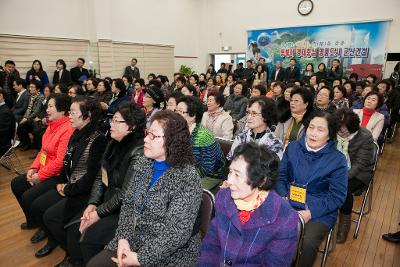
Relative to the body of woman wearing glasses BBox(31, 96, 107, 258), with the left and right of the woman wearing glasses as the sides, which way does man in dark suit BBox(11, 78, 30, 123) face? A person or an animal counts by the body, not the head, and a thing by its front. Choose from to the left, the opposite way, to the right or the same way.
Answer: the same way

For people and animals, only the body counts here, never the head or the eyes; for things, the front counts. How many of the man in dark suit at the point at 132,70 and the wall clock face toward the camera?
2

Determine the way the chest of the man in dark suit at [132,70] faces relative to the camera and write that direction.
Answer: toward the camera

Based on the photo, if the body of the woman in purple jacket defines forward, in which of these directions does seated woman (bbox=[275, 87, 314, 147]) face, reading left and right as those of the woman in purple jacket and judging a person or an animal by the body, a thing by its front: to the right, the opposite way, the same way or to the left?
the same way

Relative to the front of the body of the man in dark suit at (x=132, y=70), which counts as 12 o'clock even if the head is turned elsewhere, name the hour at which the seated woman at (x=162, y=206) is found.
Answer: The seated woman is roughly at 12 o'clock from the man in dark suit.

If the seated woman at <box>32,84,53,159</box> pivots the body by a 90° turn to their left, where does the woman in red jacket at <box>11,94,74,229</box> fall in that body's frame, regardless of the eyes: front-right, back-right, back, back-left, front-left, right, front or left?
front-right

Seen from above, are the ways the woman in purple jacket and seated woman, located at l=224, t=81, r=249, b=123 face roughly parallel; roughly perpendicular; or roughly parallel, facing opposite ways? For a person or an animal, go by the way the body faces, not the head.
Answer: roughly parallel

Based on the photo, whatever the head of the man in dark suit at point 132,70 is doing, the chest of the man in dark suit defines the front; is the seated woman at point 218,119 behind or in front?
in front

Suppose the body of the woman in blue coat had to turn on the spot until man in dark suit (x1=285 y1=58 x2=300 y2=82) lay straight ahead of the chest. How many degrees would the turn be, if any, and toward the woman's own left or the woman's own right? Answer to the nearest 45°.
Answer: approximately 135° to the woman's own right

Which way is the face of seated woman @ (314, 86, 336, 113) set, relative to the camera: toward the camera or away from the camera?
toward the camera

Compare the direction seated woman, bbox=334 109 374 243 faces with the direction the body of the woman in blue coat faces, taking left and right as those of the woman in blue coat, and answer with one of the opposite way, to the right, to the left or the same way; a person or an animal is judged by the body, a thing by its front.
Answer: the same way
